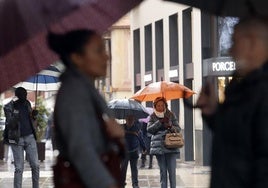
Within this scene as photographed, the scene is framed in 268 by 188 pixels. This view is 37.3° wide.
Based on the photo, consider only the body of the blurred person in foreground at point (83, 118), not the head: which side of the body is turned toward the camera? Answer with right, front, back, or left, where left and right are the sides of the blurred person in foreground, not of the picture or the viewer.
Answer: right

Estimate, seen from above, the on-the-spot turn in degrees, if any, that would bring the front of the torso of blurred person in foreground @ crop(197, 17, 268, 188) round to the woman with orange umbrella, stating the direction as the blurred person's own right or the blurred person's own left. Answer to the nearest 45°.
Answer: approximately 90° to the blurred person's own right

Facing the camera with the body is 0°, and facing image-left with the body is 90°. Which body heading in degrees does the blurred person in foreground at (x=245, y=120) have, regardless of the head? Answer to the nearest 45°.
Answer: approximately 90°

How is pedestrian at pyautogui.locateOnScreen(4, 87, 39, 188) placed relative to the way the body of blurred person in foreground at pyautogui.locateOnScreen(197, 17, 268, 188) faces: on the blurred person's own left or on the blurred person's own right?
on the blurred person's own right

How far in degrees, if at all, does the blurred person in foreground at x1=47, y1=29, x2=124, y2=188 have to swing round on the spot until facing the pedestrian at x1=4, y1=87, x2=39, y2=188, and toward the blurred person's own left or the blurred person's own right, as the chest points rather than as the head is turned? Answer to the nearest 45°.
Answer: approximately 90° to the blurred person's own left

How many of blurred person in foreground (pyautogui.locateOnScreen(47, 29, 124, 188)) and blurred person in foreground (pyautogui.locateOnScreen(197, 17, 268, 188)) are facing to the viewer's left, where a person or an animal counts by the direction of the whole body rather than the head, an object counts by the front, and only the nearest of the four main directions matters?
1

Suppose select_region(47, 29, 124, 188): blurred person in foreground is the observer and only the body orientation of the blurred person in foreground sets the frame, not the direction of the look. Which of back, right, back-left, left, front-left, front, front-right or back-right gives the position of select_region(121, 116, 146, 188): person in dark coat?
left

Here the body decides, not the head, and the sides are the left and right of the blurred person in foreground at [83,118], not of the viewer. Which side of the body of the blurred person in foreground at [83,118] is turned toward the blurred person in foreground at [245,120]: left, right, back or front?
front

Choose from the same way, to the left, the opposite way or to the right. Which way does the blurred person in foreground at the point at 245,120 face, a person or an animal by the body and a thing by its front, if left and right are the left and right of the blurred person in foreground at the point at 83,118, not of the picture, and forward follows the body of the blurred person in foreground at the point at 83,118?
the opposite way

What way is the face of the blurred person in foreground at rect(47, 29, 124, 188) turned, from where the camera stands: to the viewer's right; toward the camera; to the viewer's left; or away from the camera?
to the viewer's right
